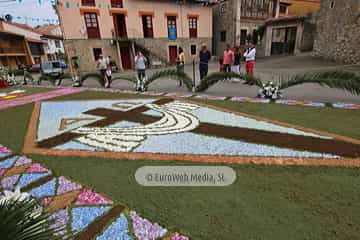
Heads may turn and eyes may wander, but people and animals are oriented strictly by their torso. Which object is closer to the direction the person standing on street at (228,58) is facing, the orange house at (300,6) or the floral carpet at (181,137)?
the floral carpet

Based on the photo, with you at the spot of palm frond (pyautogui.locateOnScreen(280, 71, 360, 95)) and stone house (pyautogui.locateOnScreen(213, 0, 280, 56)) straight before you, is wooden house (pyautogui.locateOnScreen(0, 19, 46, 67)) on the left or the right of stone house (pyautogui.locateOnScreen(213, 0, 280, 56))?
left

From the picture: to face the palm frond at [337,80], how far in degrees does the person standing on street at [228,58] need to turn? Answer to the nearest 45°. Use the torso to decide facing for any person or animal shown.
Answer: approximately 45° to their left

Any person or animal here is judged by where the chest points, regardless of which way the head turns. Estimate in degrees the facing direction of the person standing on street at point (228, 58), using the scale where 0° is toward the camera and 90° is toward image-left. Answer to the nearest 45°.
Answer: approximately 0°

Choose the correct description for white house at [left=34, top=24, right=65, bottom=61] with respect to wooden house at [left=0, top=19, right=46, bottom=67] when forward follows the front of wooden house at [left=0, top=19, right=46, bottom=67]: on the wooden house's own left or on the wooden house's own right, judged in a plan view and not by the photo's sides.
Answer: on the wooden house's own left

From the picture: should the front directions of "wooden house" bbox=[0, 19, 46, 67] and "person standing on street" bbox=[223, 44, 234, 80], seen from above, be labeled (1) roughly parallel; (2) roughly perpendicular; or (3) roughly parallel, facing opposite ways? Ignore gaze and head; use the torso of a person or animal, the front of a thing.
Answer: roughly perpendicular

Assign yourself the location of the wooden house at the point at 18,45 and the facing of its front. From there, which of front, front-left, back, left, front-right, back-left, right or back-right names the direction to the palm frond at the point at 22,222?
front-right

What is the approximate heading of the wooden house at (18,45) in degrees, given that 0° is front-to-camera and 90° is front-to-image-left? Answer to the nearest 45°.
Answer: approximately 315°

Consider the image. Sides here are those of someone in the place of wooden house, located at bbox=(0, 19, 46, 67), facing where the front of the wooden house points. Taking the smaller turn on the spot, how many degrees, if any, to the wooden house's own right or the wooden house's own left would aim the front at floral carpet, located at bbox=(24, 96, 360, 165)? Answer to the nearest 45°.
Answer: approximately 45° to the wooden house's own right

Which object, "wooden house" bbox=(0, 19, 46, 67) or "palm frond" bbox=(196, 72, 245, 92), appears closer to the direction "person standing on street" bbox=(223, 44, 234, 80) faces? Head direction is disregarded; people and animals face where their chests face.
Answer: the palm frond

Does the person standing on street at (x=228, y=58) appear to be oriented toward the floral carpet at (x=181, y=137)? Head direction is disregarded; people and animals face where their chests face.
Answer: yes

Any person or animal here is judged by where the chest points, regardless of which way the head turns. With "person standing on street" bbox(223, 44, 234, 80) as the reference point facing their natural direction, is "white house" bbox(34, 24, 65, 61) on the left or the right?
on their right

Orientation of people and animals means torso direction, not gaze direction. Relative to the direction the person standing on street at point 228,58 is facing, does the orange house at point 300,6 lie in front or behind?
behind

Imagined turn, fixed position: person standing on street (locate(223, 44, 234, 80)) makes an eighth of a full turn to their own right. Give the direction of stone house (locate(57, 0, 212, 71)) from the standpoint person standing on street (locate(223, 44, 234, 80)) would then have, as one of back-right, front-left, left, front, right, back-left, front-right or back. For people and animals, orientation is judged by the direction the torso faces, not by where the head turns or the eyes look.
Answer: right
